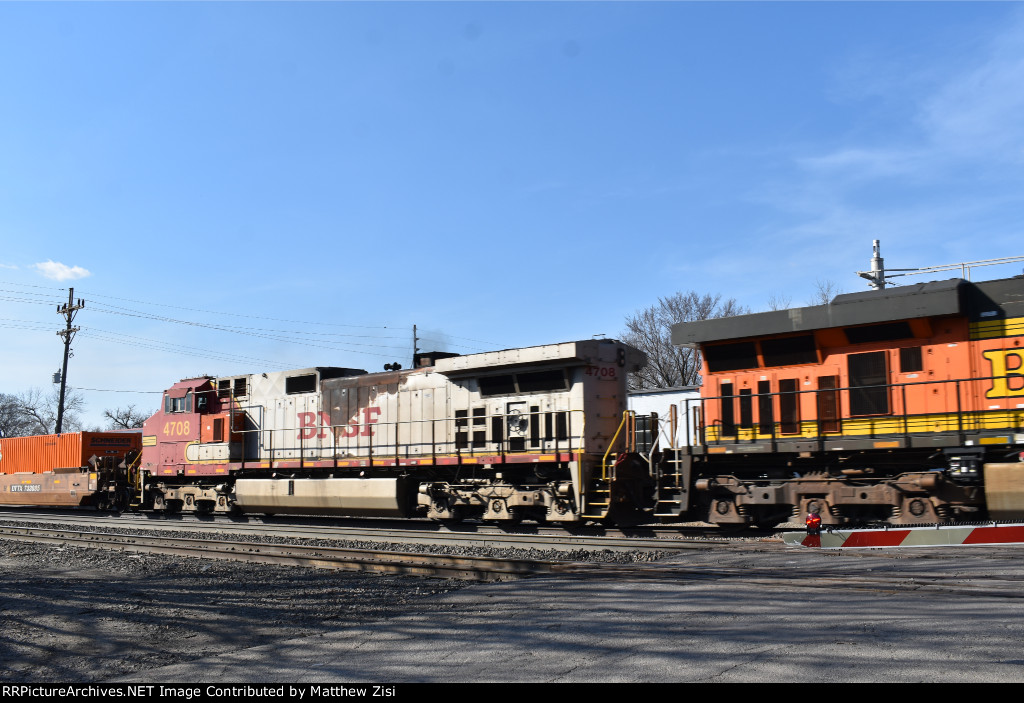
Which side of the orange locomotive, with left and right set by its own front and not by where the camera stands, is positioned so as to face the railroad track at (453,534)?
back

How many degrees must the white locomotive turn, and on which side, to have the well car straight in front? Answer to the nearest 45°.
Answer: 0° — it already faces it

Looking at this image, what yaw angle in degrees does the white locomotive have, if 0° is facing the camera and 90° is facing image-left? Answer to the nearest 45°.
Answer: approximately 135°

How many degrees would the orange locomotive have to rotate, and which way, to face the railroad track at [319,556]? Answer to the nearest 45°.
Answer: approximately 135° to its right

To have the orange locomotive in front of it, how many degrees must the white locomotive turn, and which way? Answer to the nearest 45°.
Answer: approximately 180°

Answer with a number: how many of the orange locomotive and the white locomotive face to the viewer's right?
1

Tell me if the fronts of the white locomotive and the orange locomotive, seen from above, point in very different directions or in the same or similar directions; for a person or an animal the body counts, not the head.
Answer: very different directions

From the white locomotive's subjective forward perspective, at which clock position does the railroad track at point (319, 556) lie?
The railroad track is roughly at 8 o'clock from the white locomotive.

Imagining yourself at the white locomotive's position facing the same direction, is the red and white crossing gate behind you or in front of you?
behind

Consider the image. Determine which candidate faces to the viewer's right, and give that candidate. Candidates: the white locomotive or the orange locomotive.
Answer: the orange locomotive

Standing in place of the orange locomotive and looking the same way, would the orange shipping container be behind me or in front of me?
behind

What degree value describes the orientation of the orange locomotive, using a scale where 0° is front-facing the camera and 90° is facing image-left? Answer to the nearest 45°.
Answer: approximately 270°
